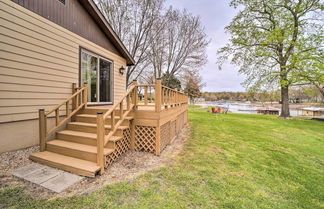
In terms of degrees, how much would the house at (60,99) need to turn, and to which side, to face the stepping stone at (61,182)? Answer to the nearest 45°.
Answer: approximately 45° to its right

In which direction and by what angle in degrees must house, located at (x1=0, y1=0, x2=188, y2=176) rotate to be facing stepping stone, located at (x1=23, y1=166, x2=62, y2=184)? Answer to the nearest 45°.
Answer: approximately 45° to its right

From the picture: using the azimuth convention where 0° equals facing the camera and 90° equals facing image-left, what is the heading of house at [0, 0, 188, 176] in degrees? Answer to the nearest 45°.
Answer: approximately 315°

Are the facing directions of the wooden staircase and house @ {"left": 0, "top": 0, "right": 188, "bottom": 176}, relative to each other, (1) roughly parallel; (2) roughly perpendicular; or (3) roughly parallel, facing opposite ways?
roughly perpendicular

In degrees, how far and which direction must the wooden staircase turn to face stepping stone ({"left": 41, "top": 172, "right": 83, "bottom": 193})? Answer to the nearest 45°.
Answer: approximately 45° to its left

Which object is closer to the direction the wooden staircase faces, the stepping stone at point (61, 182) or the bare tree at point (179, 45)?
the stepping stone
